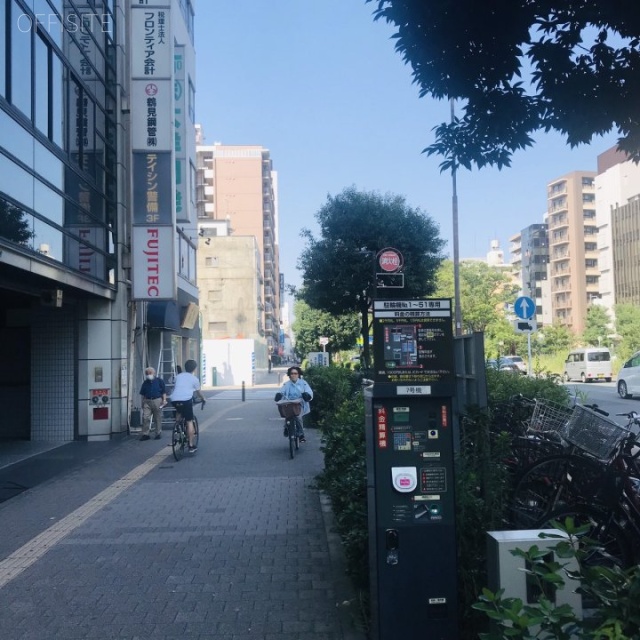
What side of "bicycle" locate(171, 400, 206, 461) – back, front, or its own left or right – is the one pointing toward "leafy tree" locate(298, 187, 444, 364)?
front

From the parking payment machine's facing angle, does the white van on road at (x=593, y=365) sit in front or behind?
behind

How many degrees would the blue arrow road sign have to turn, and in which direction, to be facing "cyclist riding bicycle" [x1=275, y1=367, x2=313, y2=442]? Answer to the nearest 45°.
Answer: approximately 45° to its right

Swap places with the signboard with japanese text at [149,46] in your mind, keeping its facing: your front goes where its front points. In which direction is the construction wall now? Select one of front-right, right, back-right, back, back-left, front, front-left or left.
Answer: back

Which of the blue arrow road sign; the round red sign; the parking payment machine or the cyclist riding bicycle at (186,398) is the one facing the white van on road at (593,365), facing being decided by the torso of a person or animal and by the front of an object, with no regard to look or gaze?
the cyclist riding bicycle

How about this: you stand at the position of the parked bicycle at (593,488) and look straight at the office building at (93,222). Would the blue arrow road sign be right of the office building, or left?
right

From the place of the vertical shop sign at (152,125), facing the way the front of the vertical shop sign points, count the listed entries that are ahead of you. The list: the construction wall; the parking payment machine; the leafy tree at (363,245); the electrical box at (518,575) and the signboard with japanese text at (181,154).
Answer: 2

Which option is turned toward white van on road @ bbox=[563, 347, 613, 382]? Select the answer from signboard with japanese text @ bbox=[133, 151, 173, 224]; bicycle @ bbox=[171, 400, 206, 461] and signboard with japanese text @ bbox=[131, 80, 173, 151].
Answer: the bicycle

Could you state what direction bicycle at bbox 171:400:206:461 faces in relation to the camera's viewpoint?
facing away from the viewer and to the right of the viewer

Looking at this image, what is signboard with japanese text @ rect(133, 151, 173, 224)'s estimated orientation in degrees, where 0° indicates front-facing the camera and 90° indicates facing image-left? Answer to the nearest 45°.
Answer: approximately 0°

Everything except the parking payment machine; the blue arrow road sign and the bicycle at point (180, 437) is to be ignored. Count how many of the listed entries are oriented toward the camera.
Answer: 2
